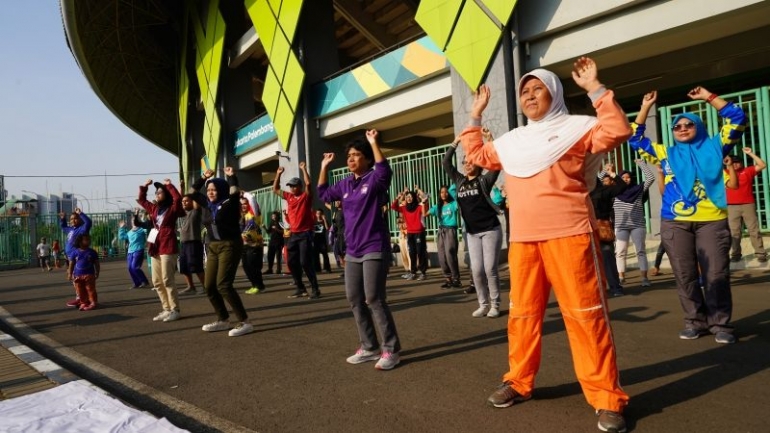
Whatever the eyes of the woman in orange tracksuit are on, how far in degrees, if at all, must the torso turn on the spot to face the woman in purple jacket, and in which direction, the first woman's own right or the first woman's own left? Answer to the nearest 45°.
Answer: approximately 90° to the first woman's own right

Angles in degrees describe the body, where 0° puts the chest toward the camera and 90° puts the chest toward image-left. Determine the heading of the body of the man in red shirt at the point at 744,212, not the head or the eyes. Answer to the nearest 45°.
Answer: approximately 45°

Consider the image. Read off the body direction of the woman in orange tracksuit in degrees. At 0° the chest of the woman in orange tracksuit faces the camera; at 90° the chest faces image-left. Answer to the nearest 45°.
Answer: approximately 45°

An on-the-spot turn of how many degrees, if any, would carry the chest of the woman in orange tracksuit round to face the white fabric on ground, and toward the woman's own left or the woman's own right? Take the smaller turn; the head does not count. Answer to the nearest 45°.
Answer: approximately 45° to the woman's own right

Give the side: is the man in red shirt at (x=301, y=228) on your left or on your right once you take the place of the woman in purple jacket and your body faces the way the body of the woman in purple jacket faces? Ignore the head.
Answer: on your right

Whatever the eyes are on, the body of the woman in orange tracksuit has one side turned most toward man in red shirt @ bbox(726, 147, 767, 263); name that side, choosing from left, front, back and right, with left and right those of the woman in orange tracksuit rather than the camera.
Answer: back

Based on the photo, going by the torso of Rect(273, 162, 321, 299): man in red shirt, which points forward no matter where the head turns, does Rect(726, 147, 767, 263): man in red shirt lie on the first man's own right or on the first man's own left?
on the first man's own left
